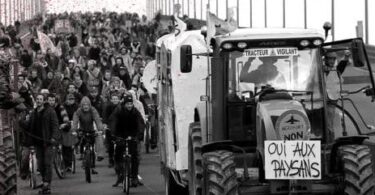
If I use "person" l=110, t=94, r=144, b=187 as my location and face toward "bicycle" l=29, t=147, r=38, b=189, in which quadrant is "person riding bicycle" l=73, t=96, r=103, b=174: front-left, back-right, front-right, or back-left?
front-right

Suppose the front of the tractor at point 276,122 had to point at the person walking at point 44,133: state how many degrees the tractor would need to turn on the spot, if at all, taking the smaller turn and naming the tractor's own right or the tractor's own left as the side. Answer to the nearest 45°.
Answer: approximately 135° to the tractor's own right

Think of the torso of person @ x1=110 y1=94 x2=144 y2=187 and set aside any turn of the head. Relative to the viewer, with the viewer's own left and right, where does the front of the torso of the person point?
facing the viewer

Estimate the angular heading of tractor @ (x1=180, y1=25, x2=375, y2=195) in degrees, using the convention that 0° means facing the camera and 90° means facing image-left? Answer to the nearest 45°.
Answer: approximately 0°

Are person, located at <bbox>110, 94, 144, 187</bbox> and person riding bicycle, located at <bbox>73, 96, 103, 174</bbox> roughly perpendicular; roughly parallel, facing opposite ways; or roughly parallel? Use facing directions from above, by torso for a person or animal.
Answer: roughly parallel

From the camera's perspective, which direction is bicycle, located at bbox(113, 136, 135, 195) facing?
toward the camera

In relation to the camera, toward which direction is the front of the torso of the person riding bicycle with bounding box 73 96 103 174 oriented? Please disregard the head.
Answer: toward the camera

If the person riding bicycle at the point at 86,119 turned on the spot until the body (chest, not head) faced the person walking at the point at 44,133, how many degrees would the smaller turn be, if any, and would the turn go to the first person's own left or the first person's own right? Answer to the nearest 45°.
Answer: approximately 45° to the first person's own right
